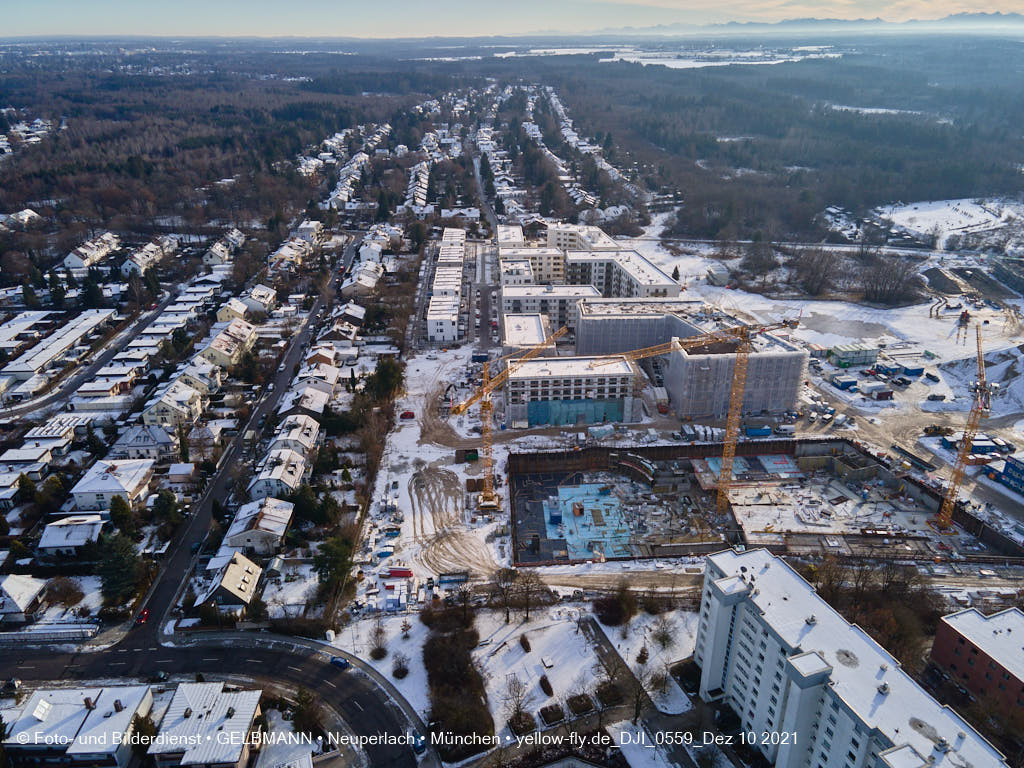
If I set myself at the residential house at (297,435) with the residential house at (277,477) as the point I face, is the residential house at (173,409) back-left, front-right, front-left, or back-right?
back-right

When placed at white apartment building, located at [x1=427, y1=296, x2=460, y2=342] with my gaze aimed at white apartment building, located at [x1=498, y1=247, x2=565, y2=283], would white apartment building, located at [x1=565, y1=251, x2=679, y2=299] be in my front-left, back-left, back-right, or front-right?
front-right

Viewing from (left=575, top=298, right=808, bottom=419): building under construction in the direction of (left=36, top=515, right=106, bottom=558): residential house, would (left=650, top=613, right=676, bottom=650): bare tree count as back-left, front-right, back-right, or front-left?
front-left

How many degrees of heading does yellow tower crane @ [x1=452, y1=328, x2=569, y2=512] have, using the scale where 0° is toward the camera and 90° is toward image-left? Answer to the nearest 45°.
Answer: approximately 225°

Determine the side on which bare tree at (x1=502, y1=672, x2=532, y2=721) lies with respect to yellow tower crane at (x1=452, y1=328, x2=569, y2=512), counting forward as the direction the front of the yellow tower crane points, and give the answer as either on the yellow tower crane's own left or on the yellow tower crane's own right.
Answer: on the yellow tower crane's own right

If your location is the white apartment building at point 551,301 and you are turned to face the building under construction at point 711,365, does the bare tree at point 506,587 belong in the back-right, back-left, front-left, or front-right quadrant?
front-right

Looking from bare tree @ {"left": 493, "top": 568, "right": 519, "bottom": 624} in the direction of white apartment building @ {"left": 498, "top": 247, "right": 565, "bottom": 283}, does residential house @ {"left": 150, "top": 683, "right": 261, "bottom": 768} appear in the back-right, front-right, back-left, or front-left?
back-left

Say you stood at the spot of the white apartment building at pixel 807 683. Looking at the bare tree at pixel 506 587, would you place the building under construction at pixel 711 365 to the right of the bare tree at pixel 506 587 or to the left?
right

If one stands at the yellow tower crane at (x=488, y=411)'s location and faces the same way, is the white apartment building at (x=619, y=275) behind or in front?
in front

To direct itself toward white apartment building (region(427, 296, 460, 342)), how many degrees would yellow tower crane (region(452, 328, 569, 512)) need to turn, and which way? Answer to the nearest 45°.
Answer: approximately 45° to its left

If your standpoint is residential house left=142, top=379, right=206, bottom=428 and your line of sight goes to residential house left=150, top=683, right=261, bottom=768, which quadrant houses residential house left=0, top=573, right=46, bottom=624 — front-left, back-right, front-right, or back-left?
front-right

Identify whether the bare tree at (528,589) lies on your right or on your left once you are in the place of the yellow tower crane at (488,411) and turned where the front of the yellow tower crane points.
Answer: on your right

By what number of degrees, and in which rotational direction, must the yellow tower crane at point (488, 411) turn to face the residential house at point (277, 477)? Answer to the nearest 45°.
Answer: approximately 180°

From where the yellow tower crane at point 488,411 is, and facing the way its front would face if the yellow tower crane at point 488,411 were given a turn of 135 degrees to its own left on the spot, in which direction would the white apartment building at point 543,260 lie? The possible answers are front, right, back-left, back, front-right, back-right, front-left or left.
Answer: right

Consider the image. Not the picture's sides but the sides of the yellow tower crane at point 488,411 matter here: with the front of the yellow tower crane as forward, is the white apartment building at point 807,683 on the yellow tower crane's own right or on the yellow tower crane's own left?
on the yellow tower crane's own right

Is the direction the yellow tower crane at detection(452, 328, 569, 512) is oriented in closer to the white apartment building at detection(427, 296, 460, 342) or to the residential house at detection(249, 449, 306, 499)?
the white apartment building

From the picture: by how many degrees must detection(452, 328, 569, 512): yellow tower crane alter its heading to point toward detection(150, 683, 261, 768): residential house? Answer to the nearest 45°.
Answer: approximately 135° to its right

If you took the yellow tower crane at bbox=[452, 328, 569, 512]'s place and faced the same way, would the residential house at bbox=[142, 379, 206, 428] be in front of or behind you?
behind

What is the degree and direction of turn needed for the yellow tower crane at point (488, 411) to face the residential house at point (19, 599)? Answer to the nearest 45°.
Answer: approximately 180°

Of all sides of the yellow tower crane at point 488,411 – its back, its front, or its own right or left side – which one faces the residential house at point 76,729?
back

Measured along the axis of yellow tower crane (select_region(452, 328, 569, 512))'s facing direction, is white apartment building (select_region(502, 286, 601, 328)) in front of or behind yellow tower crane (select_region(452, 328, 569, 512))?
in front

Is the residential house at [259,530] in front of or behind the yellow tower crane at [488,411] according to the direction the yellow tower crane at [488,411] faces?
behind

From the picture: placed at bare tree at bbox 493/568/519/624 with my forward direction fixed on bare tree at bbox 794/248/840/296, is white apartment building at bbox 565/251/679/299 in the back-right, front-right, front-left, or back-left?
front-left

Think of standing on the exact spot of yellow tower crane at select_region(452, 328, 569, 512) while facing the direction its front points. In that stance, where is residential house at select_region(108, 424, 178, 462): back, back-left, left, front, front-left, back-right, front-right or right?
back-left
